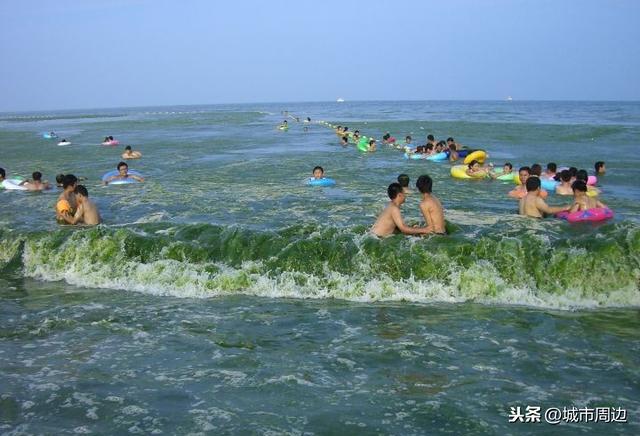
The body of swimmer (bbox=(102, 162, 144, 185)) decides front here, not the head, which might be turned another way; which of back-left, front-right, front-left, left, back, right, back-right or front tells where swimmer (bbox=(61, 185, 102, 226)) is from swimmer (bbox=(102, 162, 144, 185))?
front

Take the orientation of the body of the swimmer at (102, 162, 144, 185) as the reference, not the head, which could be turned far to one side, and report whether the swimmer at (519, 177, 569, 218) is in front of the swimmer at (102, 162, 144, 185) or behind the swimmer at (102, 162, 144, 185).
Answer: in front

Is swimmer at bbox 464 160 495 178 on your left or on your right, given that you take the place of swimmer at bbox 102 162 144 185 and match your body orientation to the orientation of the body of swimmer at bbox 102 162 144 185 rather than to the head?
on your left

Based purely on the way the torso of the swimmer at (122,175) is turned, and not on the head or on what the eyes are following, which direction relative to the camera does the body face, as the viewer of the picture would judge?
toward the camera

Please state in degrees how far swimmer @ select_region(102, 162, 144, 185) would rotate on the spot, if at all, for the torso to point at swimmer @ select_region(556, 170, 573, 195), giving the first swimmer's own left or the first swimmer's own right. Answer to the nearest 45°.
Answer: approximately 45° to the first swimmer's own left

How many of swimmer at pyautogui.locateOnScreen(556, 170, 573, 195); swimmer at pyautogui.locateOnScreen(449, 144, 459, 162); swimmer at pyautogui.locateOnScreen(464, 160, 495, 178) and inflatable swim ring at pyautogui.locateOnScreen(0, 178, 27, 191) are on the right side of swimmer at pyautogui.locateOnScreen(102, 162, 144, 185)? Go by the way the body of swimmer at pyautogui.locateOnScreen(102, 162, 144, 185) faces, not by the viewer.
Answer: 1

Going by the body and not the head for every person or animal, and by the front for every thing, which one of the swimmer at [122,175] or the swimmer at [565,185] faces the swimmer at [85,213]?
the swimmer at [122,175]

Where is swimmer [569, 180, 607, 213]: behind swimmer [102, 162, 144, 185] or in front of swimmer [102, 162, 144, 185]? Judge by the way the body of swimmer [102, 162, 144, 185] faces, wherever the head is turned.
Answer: in front

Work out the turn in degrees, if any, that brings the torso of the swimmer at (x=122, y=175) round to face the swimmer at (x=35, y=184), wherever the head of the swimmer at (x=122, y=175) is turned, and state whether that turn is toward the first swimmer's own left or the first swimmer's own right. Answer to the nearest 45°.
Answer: approximately 90° to the first swimmer's own right
